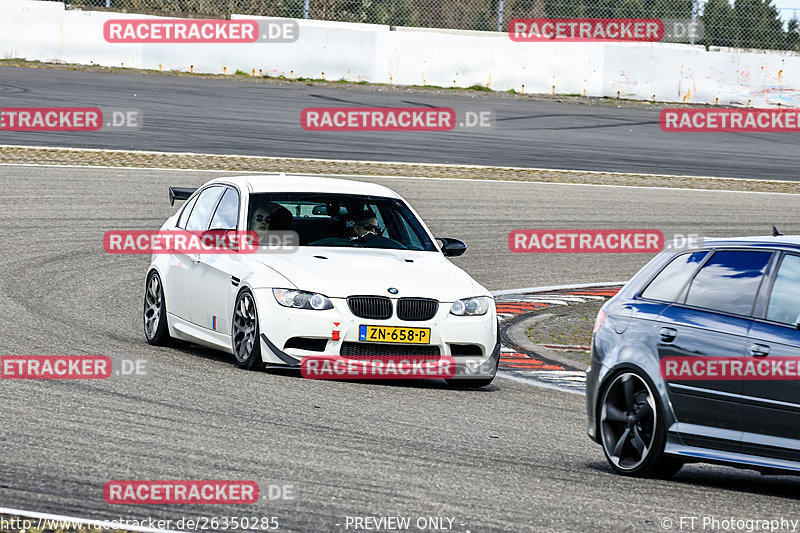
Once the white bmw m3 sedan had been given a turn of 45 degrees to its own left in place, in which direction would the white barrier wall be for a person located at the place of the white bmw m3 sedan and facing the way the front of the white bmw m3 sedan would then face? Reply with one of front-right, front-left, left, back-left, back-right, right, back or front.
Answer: left

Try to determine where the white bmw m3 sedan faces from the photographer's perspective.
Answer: facing the viewer and to the right of the viewer

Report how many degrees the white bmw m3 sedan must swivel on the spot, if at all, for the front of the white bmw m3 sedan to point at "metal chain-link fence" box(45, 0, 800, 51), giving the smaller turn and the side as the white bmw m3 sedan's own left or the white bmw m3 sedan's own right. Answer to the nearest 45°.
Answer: approximately 135° to the white bmw m3 sedan's own left

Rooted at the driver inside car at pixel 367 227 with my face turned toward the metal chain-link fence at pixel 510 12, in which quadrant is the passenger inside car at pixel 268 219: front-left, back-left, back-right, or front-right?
back-left

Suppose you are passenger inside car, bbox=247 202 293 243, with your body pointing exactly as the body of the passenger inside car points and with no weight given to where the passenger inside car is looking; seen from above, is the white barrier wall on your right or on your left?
on your left

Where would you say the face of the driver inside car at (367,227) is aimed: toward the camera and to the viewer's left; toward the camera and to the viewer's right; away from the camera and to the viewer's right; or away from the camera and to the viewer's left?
toward the camera and to the viewer's right
